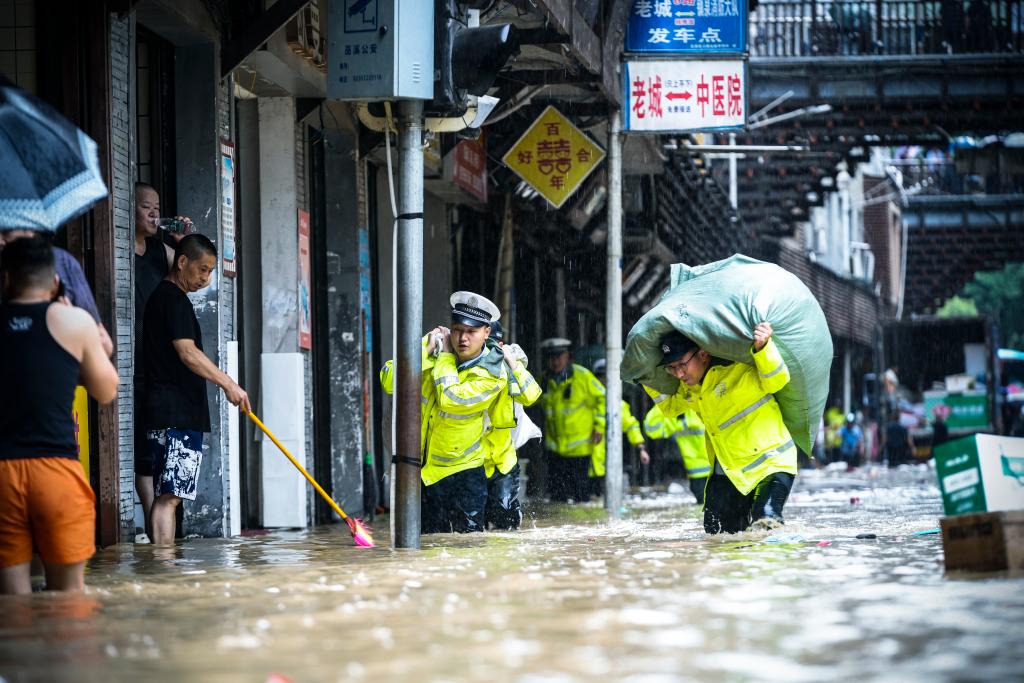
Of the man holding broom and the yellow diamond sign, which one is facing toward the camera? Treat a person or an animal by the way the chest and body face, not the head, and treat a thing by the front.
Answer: the yellow diamond sign

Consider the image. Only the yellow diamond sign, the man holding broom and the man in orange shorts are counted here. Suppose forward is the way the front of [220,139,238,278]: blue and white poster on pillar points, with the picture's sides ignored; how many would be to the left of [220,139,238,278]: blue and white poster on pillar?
1

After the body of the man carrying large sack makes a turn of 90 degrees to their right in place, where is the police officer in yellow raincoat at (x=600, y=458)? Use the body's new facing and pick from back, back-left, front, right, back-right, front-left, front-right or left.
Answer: front-right

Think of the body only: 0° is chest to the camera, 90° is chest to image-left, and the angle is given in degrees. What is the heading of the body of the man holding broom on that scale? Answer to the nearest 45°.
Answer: approximately 270°

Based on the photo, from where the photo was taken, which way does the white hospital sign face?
toward the camera

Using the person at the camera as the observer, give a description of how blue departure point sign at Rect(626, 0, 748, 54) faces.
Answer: facing the viewer

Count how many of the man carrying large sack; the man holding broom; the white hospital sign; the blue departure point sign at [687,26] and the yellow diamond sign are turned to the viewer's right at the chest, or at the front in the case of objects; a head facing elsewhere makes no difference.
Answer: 1

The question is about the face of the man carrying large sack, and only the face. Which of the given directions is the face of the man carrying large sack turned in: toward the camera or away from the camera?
toward the camera

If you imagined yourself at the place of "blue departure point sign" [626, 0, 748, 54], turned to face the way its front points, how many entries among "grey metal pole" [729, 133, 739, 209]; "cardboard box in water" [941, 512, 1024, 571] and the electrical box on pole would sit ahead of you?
2

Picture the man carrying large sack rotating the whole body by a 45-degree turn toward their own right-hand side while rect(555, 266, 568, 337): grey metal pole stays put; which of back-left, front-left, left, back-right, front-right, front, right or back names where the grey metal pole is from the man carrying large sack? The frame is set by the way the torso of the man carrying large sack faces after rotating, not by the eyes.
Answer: right

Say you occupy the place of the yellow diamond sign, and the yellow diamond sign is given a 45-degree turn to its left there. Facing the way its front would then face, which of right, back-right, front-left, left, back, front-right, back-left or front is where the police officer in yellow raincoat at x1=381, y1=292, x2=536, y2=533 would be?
front-right
